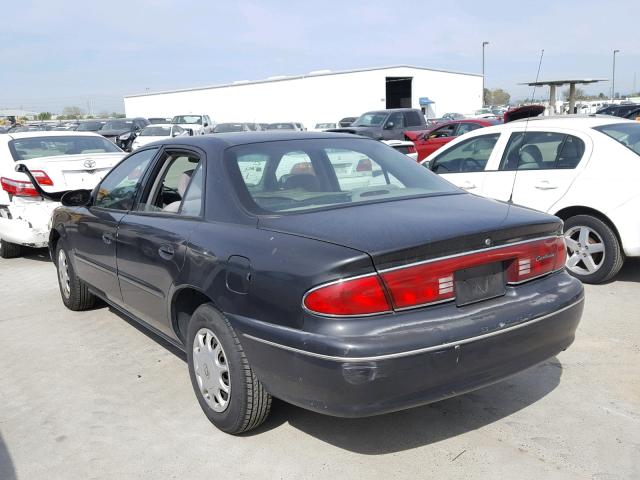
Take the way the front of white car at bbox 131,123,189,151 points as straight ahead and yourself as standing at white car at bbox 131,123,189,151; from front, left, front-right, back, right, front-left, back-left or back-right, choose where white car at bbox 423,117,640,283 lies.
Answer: front-left

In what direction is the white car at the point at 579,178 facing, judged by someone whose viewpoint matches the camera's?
facing away from the viewer and to the left of the viewer

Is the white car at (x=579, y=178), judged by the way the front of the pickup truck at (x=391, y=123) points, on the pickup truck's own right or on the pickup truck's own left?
on the pickup truck's own left

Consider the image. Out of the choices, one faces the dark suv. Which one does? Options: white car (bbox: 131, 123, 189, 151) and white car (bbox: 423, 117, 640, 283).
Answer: white car (bbox: 423, 117, 640, 283)

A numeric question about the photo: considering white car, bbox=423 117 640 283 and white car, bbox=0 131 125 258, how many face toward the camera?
0

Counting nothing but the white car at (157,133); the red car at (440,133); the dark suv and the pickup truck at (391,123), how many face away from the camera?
0

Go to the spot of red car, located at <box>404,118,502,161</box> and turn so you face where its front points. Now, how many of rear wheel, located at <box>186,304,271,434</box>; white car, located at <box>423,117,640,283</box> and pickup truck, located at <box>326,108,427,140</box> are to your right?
1

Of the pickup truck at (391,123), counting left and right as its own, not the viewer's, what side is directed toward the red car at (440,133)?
left

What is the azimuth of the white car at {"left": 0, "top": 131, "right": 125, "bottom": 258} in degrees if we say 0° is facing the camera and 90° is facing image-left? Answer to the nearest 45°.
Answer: approximately 135°

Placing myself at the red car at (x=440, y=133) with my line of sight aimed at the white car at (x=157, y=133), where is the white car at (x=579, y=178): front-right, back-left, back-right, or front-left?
back-left

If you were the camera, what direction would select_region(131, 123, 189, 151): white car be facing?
facing the viewer and to the left of the viewer

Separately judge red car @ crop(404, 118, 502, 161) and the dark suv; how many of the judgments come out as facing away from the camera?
0

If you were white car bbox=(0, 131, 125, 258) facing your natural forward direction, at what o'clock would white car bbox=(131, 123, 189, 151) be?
white car bbox=(131, 123, 189, 151) is roughly at 2 o'clock from white car bbox=(0, 131, 125, 258).

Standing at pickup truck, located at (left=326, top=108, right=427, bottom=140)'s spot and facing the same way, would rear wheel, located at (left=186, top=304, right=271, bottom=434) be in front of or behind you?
in front

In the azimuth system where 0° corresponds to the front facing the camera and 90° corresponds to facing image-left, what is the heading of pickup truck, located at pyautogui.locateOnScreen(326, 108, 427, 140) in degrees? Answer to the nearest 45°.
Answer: approximately 45°

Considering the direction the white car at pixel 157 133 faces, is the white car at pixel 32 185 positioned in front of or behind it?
in front
